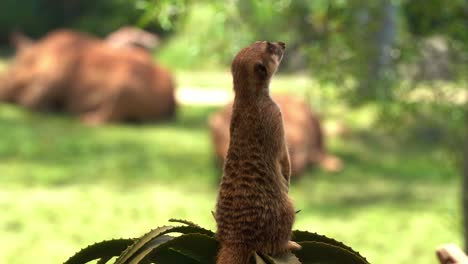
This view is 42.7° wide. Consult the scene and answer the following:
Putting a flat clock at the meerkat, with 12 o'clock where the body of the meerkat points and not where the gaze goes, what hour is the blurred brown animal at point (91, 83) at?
The blurred brown animal is roughly at 10 o'clock from the meerkat.

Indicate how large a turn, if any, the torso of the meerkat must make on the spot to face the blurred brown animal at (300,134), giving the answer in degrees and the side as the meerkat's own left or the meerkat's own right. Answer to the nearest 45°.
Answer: approximately 45° to the meerkat's own left

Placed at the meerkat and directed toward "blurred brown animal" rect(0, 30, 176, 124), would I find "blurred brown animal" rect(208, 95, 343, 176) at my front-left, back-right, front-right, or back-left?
front-right

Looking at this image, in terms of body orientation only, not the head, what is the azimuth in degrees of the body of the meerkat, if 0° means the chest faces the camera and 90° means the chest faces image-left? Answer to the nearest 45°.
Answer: approximately 225°

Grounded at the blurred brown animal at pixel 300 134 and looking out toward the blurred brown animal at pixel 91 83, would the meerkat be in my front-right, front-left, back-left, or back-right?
back-left

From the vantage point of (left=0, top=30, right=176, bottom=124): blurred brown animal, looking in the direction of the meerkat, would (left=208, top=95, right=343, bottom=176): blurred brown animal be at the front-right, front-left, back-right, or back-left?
front-left

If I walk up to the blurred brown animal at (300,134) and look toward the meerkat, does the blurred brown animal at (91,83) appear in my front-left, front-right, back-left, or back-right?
back-right
